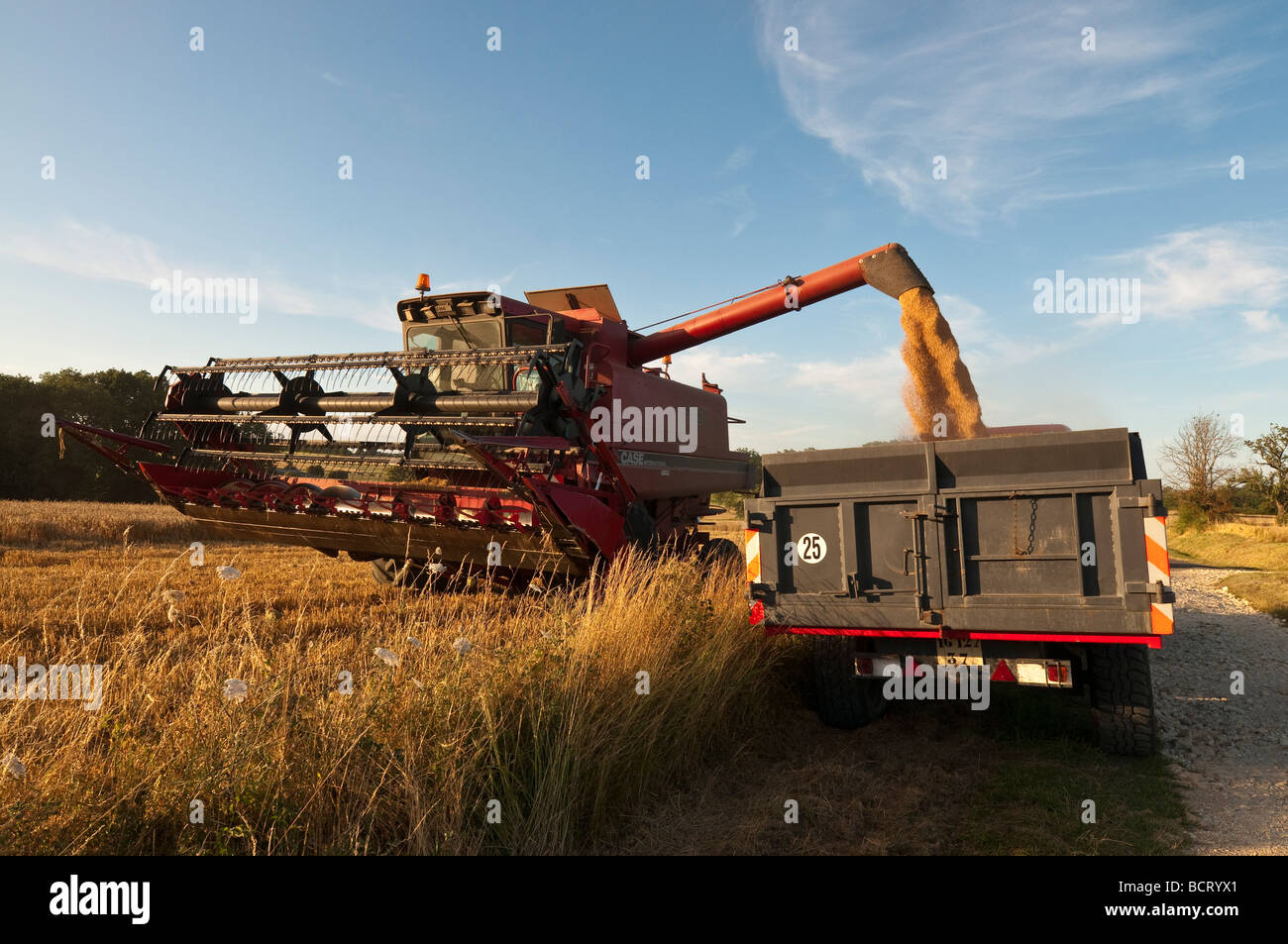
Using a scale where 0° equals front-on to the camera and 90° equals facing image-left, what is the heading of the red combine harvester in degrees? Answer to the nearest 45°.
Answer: approximately 45°
